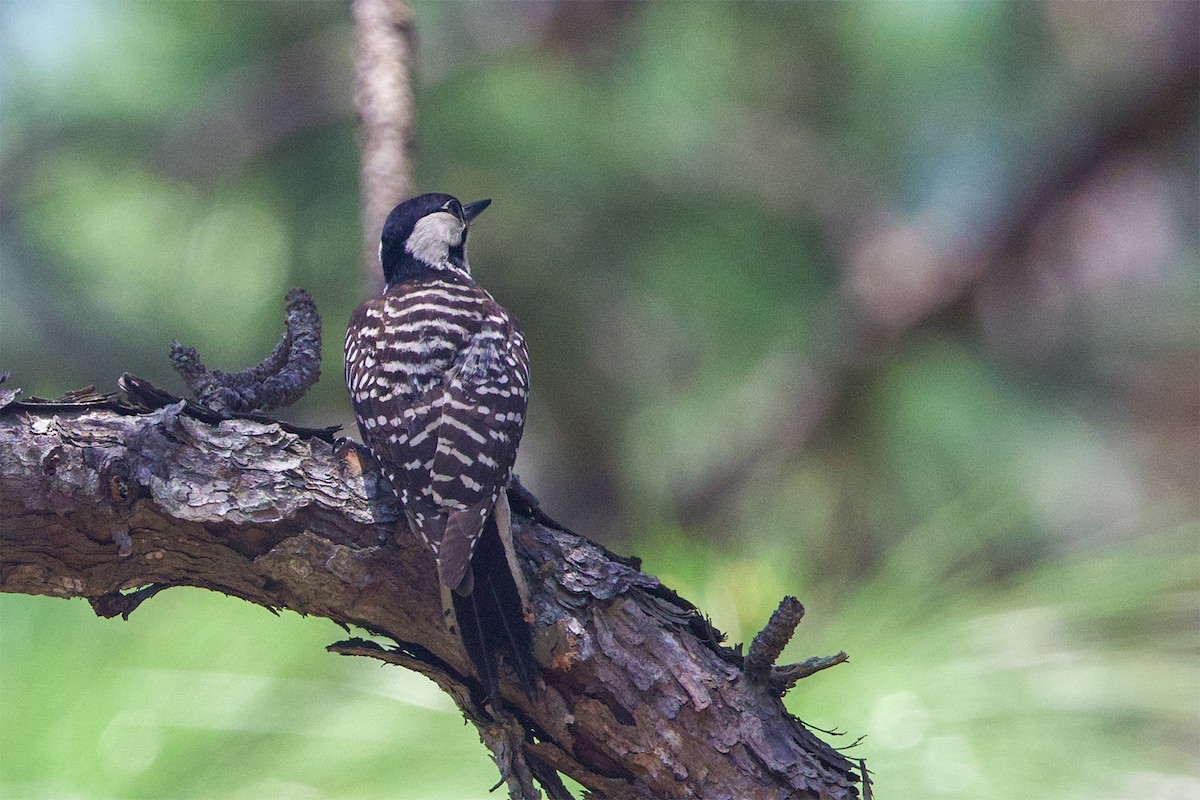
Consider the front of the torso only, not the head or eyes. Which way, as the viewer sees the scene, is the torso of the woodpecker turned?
away from the camera
